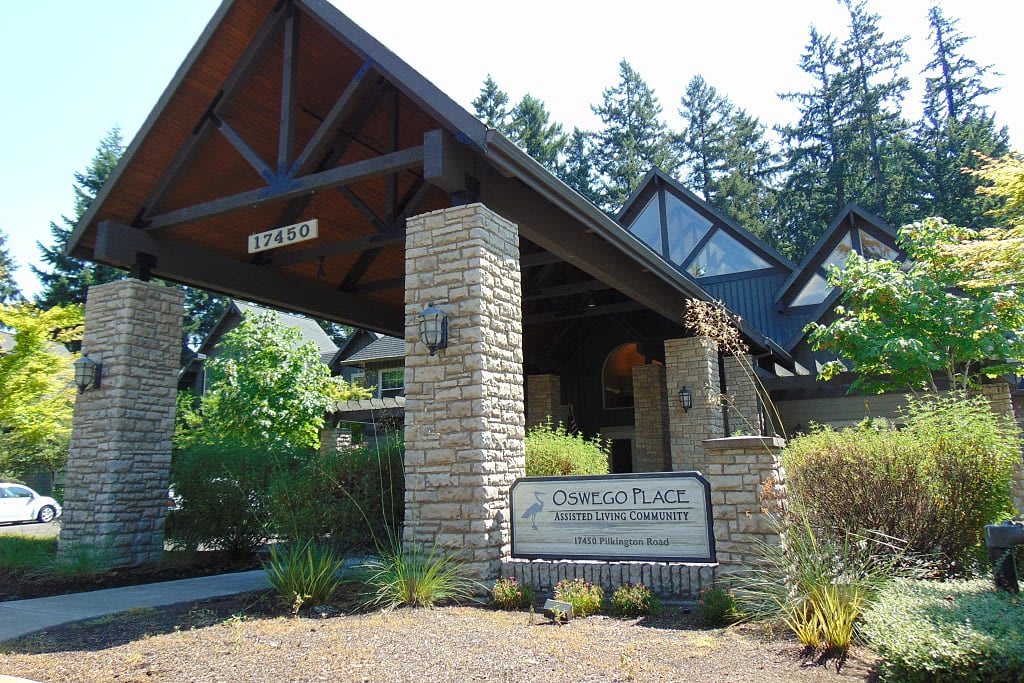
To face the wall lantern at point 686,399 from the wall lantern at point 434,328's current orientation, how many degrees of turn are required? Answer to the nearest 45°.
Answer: approximately 180°

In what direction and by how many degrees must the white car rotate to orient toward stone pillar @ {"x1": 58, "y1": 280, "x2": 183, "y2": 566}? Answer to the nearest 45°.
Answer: approximately 90° to its right

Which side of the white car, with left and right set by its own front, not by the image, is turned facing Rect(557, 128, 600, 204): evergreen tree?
front

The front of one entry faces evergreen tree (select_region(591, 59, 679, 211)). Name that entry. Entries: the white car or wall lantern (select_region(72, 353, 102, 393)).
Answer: the white car

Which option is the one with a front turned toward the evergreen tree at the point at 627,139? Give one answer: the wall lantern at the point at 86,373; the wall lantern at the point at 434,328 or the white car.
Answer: the white car

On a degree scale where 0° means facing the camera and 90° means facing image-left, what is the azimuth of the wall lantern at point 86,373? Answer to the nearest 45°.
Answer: approximately 45°

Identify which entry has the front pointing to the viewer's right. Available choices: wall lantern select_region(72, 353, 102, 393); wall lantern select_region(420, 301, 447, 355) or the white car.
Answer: the white car

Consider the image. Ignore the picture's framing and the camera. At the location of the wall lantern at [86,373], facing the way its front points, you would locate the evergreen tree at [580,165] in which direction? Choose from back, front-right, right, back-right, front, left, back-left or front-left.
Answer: back

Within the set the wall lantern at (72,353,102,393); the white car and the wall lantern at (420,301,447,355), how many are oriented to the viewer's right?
1

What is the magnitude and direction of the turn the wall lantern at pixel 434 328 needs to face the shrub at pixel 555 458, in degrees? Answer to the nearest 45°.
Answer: approximately 180°

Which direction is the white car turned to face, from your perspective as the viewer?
facing to the right of the viewer

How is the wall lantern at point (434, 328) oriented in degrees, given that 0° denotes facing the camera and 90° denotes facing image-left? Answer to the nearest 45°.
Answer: approximately 45°
